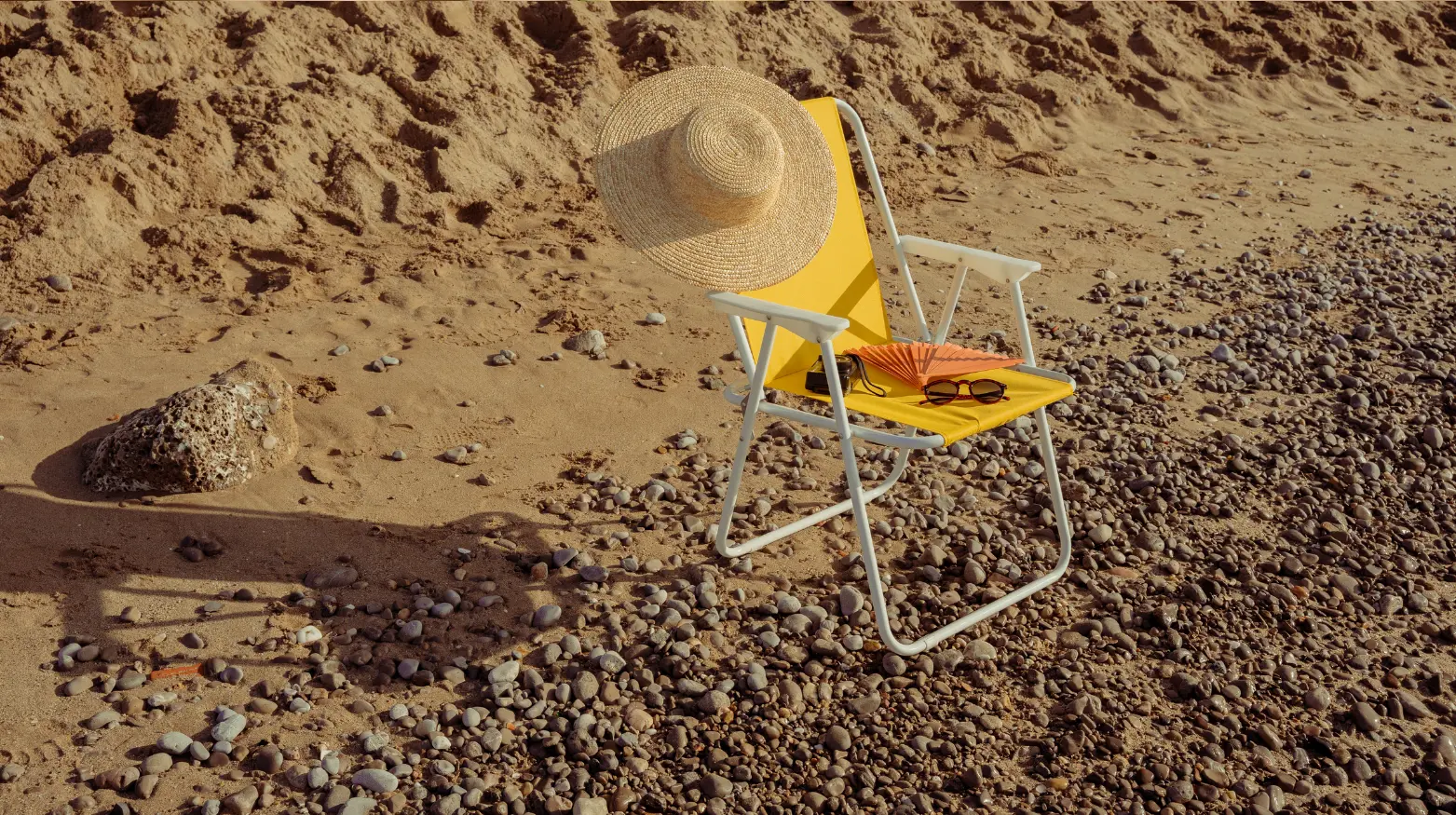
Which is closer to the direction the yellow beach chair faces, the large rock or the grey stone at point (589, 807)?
the grey stone

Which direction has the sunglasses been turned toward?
toward the camera

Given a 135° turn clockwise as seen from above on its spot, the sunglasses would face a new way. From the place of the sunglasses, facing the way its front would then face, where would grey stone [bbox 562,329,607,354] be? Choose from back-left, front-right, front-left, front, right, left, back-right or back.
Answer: front

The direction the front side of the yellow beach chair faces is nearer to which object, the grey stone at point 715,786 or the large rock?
the grey stone

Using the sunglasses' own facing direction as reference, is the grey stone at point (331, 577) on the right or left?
on its right

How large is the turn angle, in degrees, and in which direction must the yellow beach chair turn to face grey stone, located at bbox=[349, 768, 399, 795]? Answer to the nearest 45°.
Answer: approximately 90° to its right

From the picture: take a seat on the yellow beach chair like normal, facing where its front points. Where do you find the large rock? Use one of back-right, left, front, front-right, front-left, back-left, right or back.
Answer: back-right

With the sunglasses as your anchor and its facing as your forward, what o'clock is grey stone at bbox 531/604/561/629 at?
The grey stone is roughly at 2 o'clock from the sunglasses.

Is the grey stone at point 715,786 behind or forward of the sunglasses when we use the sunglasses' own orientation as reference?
forward

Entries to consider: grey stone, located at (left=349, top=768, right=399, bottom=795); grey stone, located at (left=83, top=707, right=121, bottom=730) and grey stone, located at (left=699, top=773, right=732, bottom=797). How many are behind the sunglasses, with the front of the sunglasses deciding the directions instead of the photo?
0

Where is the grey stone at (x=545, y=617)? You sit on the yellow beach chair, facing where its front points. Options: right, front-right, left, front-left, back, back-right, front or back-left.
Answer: right

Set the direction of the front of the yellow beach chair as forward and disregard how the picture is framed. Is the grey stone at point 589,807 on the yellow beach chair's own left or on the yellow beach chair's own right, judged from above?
on the yellow beach chair's own right

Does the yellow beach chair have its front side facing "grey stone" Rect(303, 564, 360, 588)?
no

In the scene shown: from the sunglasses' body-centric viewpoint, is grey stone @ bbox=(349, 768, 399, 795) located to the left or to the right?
on its right

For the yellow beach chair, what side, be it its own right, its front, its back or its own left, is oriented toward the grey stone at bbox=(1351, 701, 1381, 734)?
front

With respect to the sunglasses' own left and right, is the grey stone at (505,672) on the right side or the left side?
on its right

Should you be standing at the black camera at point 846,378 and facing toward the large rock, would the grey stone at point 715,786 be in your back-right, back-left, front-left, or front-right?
front-left

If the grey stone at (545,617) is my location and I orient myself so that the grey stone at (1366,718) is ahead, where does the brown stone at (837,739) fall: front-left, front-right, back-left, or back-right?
front-right

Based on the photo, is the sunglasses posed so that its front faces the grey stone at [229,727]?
no
